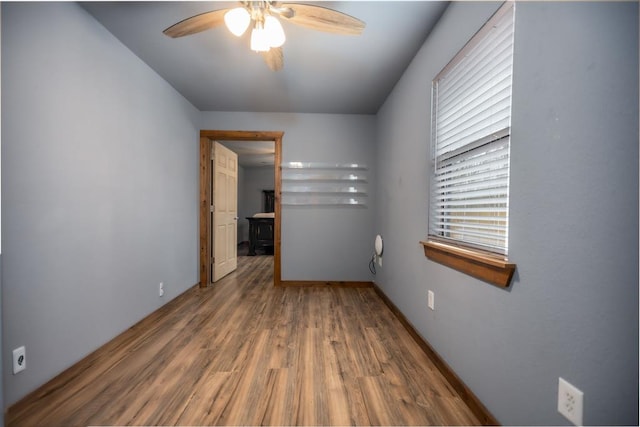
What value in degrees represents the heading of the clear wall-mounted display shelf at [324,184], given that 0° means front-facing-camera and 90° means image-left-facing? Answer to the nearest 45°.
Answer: approximately 0°

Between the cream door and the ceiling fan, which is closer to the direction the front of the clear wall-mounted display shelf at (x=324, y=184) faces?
the ceiling fan

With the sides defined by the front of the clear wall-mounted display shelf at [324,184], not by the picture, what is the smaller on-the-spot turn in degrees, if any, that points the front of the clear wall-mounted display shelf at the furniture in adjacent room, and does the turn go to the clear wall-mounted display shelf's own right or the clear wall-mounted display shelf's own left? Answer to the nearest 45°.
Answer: approximately 135° to the clear wall-mounted display shelf's own right

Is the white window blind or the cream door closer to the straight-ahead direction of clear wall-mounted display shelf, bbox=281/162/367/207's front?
the white window blind

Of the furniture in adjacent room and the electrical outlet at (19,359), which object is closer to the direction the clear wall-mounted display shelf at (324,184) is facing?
the electrical outlet

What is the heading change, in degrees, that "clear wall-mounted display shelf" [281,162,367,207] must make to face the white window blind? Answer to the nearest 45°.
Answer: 0° — it already faces it

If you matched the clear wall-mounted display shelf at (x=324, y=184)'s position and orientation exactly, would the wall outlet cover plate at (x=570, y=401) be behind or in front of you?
in front

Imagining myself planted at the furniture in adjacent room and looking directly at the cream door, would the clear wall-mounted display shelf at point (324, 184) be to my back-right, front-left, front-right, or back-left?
front-left

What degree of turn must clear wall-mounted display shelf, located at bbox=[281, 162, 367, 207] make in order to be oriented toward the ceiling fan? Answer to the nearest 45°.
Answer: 0° — it already faces it

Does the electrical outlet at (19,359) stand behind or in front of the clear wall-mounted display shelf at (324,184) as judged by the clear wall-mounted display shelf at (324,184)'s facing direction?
in front
